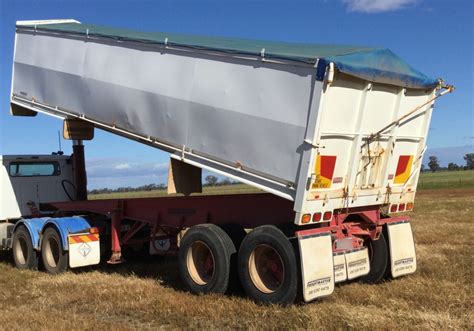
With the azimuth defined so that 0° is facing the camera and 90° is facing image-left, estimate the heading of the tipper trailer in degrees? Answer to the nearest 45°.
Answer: approximately 135°
